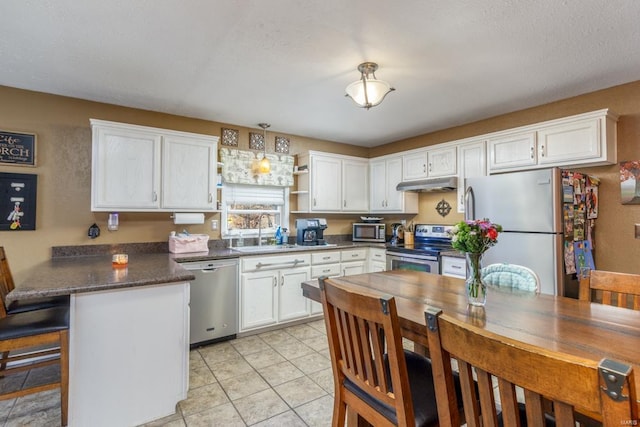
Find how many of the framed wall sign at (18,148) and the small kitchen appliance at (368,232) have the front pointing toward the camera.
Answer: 2

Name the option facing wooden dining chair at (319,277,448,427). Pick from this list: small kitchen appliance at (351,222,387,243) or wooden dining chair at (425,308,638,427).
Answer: the small kitchen appliance

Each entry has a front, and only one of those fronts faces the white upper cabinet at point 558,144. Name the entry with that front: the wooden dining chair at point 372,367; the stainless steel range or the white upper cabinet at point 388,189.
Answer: the wooden dining chair

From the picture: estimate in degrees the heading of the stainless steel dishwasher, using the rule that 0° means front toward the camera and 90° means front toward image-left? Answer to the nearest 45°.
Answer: approximately 315°

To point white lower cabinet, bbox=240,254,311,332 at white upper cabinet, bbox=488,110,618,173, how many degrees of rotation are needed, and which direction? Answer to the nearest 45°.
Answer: approximately 45° to its left

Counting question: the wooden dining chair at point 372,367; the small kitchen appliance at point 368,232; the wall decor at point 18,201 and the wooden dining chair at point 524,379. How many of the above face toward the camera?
2

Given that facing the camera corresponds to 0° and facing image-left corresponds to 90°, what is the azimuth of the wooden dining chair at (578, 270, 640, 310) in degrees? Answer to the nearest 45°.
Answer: approximately 45°
